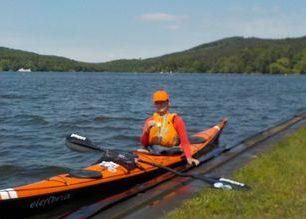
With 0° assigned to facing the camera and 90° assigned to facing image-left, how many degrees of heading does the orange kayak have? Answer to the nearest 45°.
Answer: approximately 45°
